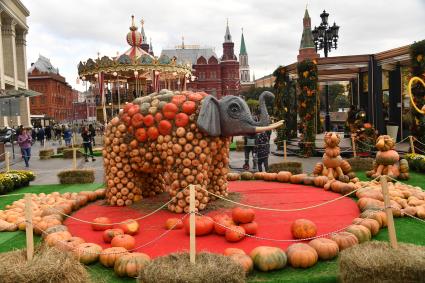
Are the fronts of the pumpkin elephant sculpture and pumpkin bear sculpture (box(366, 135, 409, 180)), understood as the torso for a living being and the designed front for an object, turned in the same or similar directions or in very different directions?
very different directions

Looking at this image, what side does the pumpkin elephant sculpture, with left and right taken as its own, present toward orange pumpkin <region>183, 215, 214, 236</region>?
right

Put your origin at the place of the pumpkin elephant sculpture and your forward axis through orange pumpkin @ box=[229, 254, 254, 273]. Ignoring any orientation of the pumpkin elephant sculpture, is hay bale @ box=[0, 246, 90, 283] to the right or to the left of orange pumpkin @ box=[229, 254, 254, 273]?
right

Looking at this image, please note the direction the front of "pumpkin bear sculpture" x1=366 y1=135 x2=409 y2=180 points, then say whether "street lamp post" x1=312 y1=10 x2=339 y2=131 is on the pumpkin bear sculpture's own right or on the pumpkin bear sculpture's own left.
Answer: on the pumpkin bear sculpture's own right

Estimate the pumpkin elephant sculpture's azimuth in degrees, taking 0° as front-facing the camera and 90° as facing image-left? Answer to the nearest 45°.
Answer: approximately 270°

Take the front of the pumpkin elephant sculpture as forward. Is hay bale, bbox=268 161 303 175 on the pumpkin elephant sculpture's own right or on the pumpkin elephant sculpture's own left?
on the pumpkin elephant sculpture's own left

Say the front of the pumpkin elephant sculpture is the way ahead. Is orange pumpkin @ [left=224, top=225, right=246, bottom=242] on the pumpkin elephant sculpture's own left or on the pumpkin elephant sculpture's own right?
on the pumpkin elephant sculpture's own right

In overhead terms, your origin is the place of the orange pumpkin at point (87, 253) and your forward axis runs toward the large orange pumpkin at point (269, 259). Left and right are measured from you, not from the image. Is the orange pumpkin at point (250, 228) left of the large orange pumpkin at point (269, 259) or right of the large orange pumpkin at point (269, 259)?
left

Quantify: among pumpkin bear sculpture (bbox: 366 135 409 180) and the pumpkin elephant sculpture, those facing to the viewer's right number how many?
1

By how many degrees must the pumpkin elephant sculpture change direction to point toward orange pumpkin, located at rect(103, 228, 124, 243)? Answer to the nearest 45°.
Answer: approximately 135° to its right

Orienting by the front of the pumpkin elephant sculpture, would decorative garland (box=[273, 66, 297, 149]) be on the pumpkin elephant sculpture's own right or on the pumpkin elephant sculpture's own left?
on the pumpkin elephant sculpture's own left

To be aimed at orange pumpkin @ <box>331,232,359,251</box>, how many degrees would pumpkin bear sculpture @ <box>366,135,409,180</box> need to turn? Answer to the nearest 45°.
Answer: approximately 45° to its left

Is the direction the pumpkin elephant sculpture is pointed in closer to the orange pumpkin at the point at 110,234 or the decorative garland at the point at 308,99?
the decorative garland
